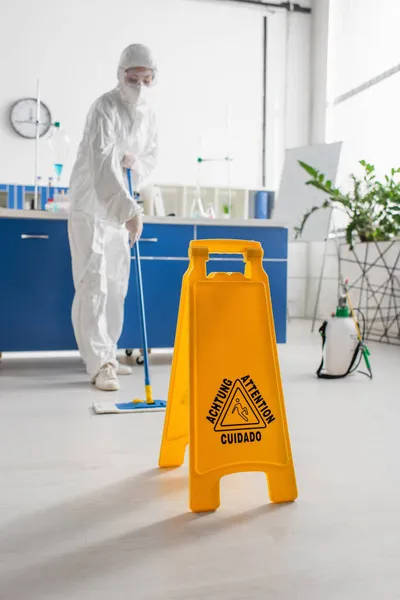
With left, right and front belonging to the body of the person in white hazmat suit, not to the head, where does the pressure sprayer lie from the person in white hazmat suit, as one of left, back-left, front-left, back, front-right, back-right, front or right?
front-left

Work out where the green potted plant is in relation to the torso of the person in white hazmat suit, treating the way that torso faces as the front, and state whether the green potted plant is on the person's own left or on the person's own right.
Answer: on the person's own left

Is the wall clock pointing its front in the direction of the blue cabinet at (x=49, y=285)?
yes

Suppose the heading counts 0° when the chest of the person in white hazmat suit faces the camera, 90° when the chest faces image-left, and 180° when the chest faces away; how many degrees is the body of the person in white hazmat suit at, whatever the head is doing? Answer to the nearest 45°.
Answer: approximately 315°

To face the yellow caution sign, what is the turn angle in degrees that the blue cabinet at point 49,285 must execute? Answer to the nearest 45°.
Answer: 0° — it already faces it

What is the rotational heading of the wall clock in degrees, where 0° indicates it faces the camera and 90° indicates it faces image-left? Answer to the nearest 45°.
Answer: approximately 0°

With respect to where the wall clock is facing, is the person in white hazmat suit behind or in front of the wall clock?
in front

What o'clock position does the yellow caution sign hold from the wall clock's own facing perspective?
The yellow caution sign is roughly at 12 o'clock from the wall clock.

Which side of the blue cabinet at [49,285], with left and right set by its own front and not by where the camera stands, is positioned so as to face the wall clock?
back

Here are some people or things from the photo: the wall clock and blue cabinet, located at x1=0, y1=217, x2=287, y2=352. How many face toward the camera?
2

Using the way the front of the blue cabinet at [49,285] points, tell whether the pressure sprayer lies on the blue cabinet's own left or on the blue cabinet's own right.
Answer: on the blue cabinet's own left
